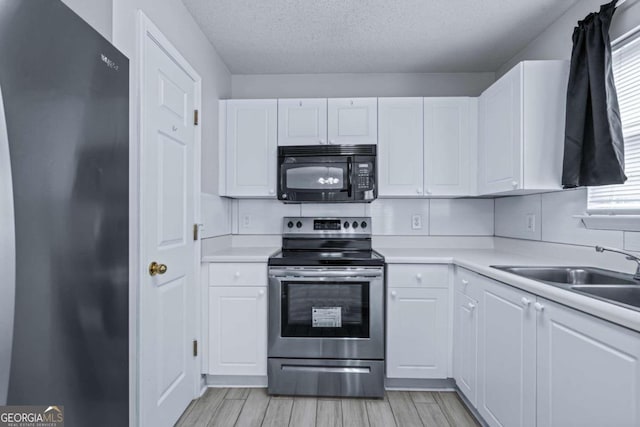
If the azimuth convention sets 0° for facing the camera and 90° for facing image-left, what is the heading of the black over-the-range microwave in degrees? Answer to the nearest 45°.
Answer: approximately 0°

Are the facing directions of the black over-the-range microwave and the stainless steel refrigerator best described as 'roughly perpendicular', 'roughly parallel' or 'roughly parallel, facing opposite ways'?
roughly perpendicular

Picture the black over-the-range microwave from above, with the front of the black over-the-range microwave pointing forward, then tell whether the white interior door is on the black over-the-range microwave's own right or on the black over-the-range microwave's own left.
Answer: on the black over-the-range microwave's own right

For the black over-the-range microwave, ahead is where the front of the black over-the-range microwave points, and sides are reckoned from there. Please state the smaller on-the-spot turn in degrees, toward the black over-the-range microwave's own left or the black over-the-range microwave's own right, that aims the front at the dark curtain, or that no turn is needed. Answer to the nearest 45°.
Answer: approximately 45° to the black over-the-range microwave's own left

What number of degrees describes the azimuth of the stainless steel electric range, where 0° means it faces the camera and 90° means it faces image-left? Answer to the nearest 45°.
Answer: approximately 0°

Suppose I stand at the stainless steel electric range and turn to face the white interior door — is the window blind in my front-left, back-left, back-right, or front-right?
back-left

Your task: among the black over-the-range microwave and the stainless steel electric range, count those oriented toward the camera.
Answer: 2

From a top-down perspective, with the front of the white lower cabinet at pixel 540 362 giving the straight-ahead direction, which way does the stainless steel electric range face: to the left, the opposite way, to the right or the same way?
to the left

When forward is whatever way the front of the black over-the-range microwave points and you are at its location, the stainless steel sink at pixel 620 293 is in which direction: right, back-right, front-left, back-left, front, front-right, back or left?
front-left

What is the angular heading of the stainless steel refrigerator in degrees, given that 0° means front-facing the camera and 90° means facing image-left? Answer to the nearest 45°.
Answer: approximately 315°

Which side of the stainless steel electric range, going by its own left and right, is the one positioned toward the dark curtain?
left

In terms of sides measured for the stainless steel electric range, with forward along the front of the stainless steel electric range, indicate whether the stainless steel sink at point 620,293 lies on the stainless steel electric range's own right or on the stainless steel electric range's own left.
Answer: on the stainless steel electric range's own left
